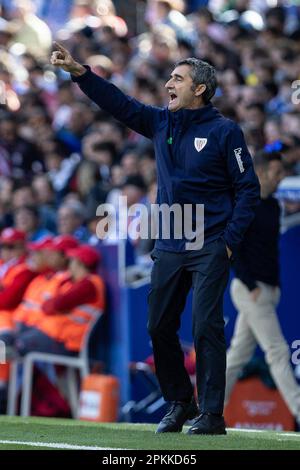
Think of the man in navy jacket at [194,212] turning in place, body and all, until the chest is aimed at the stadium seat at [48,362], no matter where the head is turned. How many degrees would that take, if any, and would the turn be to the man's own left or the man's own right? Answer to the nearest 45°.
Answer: approximately 135° to the man's own right

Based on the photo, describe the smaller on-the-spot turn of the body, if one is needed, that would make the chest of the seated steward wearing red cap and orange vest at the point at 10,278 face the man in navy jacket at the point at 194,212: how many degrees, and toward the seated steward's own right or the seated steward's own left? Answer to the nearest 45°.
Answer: approximately 45° to the seated steward's own left

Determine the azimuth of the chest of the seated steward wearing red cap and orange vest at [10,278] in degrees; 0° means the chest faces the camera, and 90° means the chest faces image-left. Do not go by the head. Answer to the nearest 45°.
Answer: approximately 45°

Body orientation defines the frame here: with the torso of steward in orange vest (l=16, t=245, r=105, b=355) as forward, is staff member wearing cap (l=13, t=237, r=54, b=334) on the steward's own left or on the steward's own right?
on the steward's own right

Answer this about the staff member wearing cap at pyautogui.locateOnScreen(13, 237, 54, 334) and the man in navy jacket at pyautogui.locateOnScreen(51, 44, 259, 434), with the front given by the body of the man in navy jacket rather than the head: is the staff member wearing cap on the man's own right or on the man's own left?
on the man's own right

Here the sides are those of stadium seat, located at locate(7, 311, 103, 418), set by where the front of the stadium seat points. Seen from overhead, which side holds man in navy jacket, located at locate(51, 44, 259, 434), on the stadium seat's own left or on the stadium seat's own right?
on the stadium seat's own left

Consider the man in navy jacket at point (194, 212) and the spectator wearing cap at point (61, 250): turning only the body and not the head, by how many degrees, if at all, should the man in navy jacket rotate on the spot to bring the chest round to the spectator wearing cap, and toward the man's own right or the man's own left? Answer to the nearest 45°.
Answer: approximately 135° to the man's own right

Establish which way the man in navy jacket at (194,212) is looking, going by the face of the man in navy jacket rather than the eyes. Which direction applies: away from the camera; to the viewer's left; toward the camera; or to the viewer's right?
to the viewer's left

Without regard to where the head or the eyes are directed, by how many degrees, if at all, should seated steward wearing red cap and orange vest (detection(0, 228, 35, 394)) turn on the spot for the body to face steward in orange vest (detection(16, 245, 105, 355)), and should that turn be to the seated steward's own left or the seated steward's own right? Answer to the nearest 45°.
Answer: approximately 90° to the seated steward's own left

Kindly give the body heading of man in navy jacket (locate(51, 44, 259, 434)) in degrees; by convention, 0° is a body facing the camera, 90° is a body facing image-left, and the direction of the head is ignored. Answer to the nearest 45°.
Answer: approximately 45°
